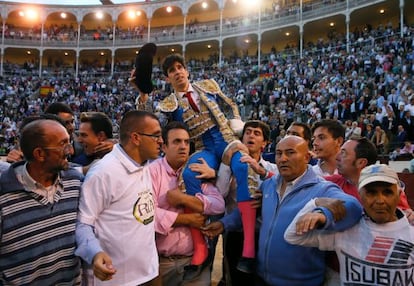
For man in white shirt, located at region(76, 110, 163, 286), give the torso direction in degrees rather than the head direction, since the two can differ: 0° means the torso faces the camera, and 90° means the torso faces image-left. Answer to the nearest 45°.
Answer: approximately 315°

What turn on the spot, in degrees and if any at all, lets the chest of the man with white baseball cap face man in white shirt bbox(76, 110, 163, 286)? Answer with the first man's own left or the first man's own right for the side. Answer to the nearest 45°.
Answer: approximately 90° to the first man's own right

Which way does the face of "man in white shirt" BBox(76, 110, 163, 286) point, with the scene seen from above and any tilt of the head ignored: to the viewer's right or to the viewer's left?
to the viewer's right

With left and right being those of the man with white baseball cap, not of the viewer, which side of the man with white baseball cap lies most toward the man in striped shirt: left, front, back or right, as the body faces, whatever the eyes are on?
right

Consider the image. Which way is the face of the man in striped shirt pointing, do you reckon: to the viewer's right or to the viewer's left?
to the viewer's right
